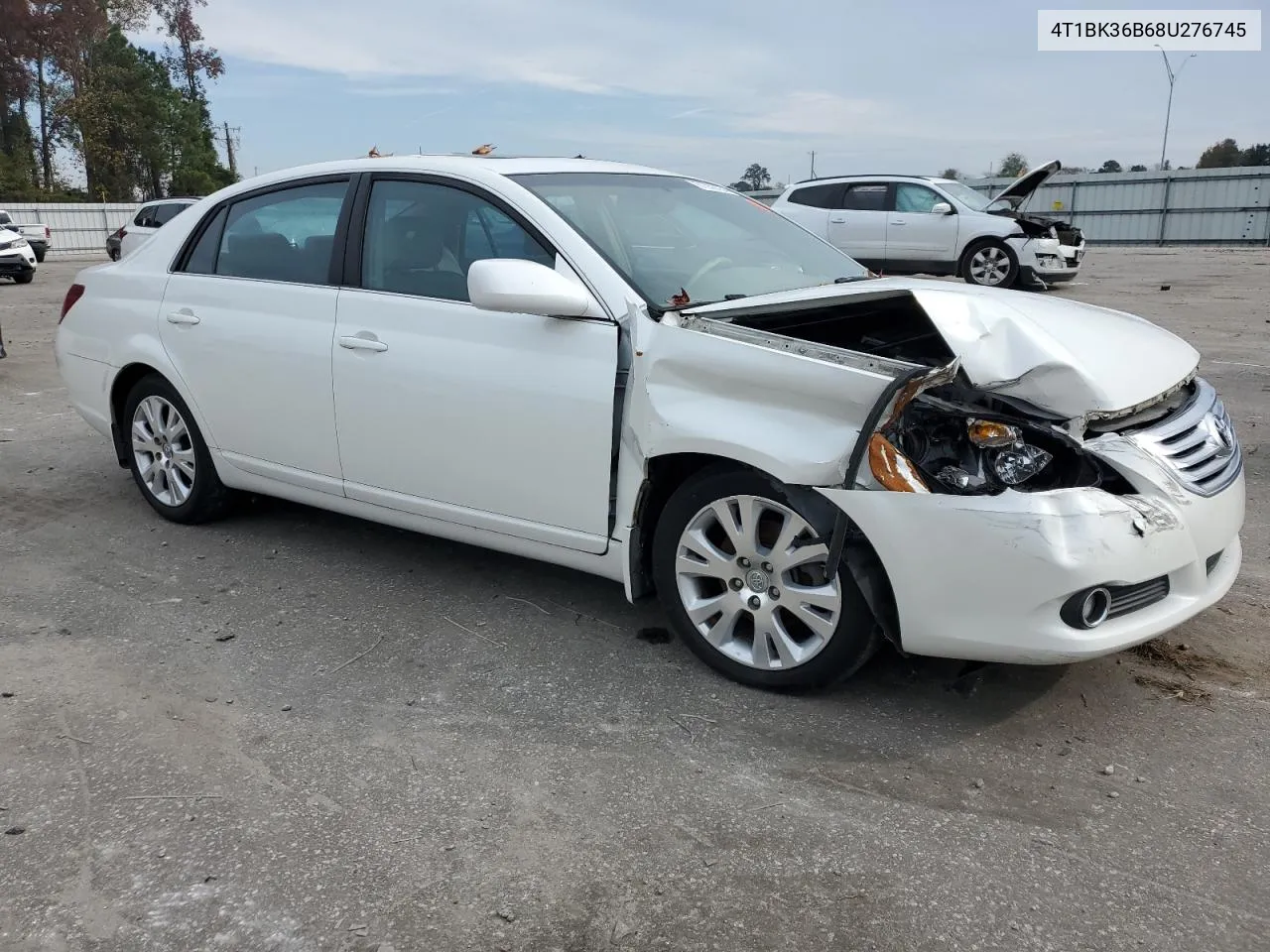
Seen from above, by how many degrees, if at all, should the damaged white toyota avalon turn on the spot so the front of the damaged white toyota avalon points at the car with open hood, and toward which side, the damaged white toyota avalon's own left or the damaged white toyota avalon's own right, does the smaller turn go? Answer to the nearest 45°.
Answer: approximately 135° to the damaged white toyota avalon's own left

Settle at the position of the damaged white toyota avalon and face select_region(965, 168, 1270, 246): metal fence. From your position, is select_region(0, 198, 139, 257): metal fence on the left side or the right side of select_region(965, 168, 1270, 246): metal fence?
left

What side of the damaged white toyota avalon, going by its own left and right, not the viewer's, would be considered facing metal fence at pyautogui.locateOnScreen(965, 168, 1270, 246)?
left

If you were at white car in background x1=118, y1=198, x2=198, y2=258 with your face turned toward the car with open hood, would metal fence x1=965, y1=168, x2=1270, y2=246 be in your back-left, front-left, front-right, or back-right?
front-left

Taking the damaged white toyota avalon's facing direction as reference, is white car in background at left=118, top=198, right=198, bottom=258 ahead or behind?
behind

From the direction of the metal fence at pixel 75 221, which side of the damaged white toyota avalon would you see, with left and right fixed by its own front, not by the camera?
back

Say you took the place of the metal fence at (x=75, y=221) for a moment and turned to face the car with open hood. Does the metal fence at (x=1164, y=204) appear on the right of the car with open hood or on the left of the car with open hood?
left

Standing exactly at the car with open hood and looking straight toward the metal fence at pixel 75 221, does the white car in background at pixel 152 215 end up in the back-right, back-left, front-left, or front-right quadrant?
front-left

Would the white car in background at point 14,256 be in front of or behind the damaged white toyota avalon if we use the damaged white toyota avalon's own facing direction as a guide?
behind

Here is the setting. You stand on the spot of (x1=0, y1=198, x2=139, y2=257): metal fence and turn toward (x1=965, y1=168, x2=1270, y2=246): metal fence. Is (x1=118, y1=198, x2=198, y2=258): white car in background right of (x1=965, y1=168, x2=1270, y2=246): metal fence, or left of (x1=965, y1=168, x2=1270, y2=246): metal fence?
right

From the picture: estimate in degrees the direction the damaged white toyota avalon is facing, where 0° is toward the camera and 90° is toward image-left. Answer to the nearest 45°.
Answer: approximately 315°
